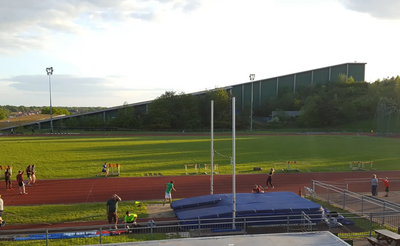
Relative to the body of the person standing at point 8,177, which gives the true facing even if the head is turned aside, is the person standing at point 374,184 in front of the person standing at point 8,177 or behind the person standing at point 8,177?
in front

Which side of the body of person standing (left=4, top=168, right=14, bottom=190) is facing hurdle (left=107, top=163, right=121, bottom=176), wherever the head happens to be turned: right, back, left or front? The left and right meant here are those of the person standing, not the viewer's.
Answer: front

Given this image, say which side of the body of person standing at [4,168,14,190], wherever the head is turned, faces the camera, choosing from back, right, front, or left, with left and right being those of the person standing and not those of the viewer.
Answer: right

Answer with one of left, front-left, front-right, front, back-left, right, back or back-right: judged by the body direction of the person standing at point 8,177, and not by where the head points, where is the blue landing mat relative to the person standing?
front-right
